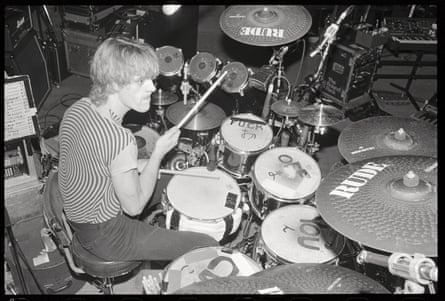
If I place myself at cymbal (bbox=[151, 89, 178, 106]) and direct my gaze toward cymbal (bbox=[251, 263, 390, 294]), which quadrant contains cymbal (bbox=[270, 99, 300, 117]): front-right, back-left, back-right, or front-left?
front-left

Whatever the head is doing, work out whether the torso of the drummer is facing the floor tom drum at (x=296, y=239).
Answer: yes

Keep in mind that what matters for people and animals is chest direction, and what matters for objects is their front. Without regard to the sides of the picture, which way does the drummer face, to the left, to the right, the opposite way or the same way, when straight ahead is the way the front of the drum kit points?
the same way

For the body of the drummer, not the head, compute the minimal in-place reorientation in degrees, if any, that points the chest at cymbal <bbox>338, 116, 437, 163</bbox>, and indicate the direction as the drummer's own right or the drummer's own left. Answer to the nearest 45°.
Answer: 0° — they already face it

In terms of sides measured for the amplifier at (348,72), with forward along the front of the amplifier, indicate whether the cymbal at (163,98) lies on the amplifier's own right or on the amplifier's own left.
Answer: on the amplifier's own right

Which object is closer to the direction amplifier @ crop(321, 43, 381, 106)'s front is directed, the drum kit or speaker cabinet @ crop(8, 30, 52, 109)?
the drum kit

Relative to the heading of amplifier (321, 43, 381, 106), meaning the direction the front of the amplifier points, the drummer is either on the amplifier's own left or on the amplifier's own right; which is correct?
on the amplifier's own right

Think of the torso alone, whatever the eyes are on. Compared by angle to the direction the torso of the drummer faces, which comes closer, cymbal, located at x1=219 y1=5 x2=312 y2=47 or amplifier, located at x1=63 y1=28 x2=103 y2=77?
the cymbal

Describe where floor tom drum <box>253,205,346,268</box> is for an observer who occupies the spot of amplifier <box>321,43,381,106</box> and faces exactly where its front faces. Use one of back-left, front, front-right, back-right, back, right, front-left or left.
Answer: front-right

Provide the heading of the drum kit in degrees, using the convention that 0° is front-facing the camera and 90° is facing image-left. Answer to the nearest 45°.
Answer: approximately 270°

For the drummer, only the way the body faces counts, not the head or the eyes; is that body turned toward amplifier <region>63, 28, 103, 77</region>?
no

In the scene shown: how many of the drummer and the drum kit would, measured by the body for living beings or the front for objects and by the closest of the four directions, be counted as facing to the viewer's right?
2

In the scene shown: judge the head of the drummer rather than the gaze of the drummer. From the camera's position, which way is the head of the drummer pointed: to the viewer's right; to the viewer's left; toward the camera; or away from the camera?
to the viewer's right

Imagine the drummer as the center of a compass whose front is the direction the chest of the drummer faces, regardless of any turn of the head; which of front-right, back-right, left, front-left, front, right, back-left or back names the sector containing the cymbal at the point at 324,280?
front-right

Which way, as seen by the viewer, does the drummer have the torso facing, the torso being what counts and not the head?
to the viewer's right

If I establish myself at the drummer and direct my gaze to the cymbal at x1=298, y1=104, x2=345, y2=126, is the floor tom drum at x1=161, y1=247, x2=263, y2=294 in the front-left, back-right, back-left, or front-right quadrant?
front-right
